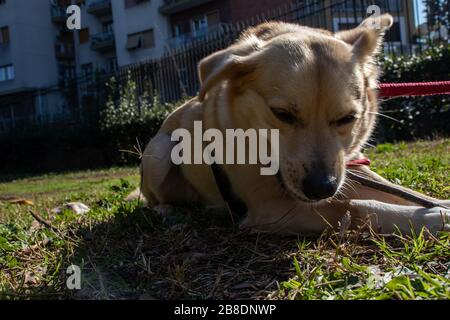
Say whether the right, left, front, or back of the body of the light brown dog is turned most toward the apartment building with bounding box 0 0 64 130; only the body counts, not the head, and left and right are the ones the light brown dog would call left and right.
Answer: back

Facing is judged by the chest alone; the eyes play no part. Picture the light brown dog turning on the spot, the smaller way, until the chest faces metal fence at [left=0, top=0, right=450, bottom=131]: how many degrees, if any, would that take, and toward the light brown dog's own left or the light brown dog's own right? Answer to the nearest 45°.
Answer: approximately 135° to the light brown dog's own left

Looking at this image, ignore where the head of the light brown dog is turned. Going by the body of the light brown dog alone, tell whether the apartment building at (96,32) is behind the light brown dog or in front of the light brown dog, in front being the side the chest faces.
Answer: behind

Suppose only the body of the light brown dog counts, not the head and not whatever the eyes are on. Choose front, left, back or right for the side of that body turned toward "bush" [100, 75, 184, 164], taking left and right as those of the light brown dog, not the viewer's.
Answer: back

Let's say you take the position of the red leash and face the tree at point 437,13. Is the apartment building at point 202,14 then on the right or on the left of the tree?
left

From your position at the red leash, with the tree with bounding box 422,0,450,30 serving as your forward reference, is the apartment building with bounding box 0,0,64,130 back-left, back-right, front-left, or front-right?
front-left

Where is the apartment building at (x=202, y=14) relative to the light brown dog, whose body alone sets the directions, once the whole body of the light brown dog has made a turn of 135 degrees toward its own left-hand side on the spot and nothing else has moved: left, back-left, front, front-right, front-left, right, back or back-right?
front

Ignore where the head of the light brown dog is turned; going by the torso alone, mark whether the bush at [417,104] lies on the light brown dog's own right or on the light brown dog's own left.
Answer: on the light brown dog's own left

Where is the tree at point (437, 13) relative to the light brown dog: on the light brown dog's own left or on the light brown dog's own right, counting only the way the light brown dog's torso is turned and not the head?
on the light brown dog's own left
